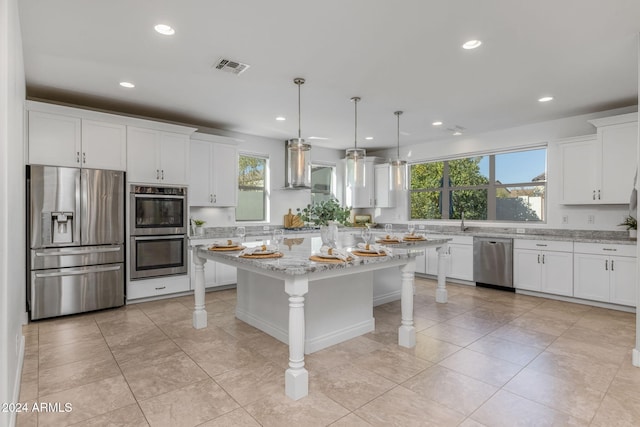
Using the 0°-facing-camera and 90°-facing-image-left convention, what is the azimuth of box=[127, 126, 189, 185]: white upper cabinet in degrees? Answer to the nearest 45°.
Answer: approximately 315°

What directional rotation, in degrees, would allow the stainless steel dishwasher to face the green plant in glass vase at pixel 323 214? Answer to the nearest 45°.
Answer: approximately 90° to its right

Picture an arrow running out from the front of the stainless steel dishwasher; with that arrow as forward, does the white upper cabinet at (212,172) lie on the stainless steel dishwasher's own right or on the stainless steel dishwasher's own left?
on the stainless steel dishwasher's own right

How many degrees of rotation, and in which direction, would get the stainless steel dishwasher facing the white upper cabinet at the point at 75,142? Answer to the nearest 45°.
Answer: approximately 45° to its right

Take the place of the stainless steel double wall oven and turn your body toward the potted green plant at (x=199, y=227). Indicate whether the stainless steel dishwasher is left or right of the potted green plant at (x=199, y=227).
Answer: right

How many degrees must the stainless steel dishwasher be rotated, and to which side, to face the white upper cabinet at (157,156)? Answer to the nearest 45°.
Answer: approximately 45° to its right

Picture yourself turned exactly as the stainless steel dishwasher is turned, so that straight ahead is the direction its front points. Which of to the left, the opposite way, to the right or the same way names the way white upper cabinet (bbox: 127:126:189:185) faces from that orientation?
to the left

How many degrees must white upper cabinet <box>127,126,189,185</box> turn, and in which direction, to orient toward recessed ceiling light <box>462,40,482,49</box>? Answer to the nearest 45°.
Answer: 0° — it already faces it

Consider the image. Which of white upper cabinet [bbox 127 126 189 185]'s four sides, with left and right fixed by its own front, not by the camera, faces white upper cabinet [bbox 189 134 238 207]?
left
